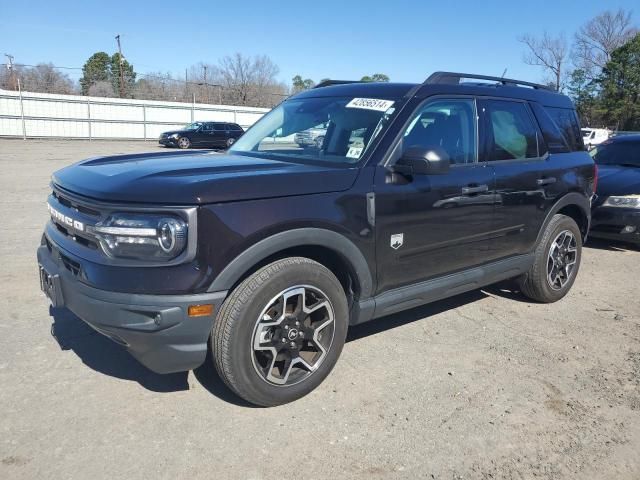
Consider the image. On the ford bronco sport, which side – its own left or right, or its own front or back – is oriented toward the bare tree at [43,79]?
right

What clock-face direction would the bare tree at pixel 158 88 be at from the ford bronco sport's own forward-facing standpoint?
The bare tree is roughly at 4 o'clock from the ford bronco sport.

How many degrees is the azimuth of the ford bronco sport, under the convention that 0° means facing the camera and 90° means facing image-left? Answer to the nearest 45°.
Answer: approximately 45°

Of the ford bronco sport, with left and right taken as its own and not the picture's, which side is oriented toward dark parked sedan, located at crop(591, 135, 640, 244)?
back

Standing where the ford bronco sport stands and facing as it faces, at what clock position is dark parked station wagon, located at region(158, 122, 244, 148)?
The dark parked station wagon is roughly at 4 o'clock from the ford bronco sport.

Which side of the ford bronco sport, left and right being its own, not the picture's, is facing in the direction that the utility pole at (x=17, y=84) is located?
right
